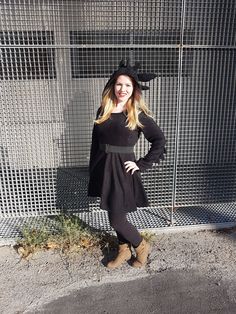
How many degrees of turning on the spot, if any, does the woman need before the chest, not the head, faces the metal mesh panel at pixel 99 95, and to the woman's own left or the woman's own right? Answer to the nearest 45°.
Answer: approximately 135° to the woman's own right

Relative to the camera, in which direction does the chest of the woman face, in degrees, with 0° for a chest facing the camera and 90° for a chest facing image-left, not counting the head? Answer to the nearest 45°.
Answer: approximately 45°
